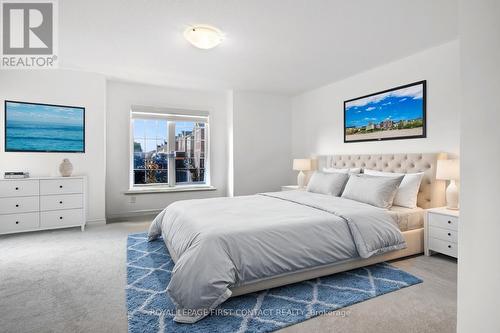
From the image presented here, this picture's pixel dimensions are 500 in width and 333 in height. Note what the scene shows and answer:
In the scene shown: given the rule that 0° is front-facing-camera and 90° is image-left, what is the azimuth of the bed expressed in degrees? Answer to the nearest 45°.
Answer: approximately 45°

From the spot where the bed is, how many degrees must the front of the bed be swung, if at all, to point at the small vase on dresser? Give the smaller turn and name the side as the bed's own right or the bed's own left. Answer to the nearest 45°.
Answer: approximately 45° to the bed's own right

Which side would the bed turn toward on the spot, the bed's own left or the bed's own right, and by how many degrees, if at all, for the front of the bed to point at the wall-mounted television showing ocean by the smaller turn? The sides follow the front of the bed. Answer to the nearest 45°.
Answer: approximately 45° to the bed's own right

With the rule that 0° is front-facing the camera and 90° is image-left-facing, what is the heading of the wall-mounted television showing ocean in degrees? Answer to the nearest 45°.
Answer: approximately 315°

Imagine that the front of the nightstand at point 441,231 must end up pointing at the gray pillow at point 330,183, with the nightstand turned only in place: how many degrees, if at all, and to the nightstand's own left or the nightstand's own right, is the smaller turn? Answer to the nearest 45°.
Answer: approximately 45° to the nightstand's own right

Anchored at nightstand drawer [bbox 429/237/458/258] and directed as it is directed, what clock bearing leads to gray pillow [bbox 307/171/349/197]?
The gray pillow is roughly at 2 o'clock from the nightstand drawer.
